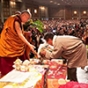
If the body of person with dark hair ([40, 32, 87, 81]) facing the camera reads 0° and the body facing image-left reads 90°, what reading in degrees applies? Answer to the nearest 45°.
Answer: approximately 90°
